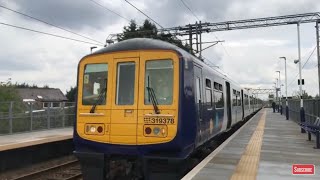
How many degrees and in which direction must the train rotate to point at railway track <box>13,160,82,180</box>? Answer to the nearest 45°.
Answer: approximately 90° to its right

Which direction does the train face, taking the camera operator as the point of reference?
facing the viewer and to the left of the viewer
